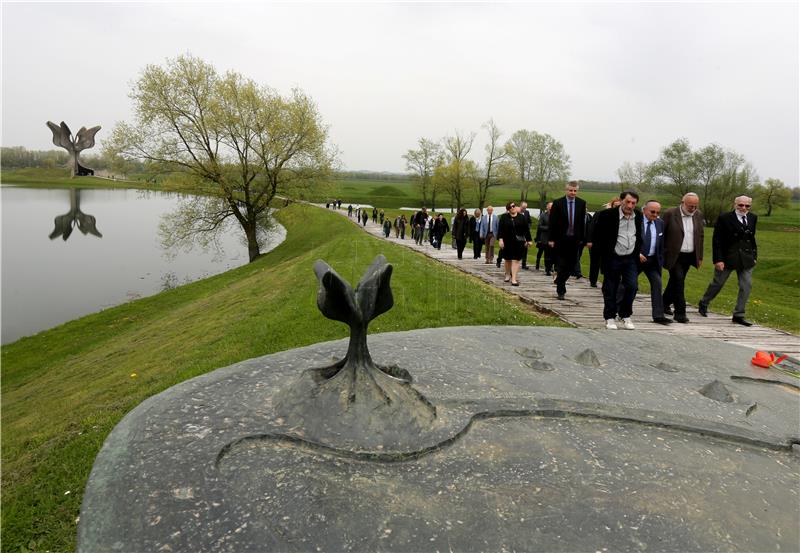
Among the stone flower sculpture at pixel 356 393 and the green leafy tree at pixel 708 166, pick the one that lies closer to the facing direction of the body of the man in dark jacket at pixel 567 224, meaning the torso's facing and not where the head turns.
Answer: the stone flower sculpture

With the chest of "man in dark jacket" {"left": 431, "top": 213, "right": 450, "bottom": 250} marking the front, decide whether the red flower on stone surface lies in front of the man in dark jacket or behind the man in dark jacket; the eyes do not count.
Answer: in front

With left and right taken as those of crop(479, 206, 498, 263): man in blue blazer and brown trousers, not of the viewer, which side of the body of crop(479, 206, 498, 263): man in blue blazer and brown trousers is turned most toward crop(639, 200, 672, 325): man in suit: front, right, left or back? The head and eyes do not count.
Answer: front

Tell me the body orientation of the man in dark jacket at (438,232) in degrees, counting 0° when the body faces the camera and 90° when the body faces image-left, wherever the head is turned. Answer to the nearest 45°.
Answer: approximately 0°

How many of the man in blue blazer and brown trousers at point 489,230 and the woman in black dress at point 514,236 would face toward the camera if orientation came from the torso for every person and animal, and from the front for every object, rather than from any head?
2

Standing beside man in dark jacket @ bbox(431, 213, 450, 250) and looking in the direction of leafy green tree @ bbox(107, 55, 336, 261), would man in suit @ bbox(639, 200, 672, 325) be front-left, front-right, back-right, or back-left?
back-left

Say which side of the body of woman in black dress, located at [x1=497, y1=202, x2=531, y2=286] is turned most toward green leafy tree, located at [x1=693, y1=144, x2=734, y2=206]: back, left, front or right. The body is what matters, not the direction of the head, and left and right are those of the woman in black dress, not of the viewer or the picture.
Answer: back

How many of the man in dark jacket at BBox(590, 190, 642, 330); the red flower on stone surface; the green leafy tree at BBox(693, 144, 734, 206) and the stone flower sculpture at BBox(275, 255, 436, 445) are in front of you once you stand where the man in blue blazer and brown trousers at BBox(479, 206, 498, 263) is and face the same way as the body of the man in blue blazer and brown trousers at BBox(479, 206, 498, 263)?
3

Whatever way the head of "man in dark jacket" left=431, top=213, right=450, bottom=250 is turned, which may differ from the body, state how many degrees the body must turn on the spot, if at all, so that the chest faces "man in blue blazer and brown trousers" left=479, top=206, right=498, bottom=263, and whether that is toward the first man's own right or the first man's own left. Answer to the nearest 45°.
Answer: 0° — they already face them

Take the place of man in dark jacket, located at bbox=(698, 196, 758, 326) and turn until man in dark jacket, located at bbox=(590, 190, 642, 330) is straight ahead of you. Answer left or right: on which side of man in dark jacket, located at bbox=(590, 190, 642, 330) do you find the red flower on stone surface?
left

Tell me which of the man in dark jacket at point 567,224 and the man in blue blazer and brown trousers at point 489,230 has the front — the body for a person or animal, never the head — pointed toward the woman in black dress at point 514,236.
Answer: the man in blue blazer and brown trousers

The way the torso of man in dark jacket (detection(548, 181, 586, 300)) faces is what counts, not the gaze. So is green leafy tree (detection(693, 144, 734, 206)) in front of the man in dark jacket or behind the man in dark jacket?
behind
